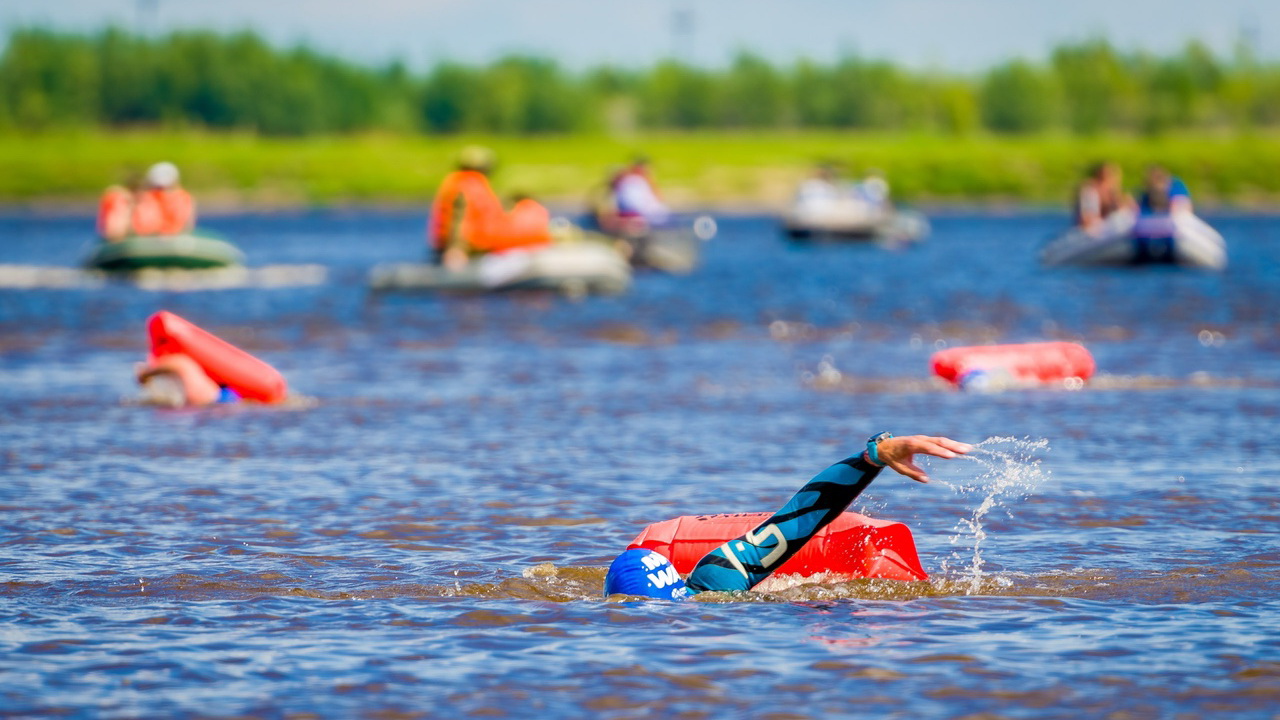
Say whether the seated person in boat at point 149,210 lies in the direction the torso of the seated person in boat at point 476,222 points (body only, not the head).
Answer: no

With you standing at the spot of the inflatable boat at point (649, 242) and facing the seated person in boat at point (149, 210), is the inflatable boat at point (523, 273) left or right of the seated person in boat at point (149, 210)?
left

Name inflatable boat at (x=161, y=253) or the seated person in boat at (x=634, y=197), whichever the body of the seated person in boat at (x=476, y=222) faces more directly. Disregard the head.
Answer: the seated person in boat

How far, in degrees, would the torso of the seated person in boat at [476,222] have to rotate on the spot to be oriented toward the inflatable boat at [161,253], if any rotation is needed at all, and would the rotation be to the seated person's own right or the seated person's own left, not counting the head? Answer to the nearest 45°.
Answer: approximately 135° to the seated person's own left

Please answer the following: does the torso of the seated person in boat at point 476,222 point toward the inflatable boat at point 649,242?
no

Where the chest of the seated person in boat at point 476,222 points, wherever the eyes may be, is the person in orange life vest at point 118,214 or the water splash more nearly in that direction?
the water splash

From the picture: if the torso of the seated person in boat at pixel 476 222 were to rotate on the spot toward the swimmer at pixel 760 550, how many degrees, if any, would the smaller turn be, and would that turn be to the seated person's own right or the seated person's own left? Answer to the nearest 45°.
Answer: approximately 90° to the seated person's own right

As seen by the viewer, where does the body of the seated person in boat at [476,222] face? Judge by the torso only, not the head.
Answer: to the viewer's right

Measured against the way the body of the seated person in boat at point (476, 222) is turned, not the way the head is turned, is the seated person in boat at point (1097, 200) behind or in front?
in front

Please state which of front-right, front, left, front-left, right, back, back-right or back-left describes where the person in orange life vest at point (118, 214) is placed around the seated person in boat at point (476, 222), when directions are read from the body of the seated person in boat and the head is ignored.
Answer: back-left
